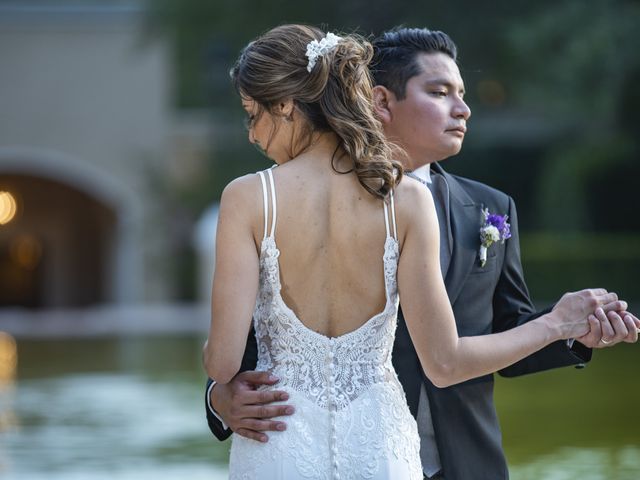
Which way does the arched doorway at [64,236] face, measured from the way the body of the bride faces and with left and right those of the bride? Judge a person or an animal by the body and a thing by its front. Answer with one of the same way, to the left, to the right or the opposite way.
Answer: the opposite way

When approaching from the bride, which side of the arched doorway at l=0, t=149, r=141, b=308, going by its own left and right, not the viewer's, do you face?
front

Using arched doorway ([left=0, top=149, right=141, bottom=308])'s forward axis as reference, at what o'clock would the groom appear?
The groom is roughly at 12 o'clock from the arched doorway.

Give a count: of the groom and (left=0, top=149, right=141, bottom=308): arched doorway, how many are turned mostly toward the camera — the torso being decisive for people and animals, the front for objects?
2

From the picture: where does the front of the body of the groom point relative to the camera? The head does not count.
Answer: toward the camera

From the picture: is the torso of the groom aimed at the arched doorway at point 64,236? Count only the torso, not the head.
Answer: no

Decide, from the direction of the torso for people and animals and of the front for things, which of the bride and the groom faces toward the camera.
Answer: the groom

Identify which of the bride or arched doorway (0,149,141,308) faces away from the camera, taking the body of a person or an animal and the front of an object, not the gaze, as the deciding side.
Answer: the bride

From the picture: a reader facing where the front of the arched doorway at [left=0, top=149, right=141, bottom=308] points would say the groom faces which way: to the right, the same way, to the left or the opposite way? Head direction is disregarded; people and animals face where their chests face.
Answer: the same way

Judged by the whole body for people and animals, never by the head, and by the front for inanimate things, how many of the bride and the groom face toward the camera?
1

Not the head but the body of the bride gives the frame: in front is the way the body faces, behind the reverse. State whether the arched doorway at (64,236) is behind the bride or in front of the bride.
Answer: in front

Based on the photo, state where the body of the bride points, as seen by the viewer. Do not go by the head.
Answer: away from the camera

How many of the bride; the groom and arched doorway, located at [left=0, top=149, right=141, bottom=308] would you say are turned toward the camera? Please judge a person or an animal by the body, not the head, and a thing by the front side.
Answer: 2

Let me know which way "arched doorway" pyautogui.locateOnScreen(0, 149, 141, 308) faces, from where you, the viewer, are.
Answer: facing the viewer

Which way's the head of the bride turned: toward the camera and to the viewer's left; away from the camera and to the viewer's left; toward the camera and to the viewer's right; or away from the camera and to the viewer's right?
away from the camera and to the viewer's left
